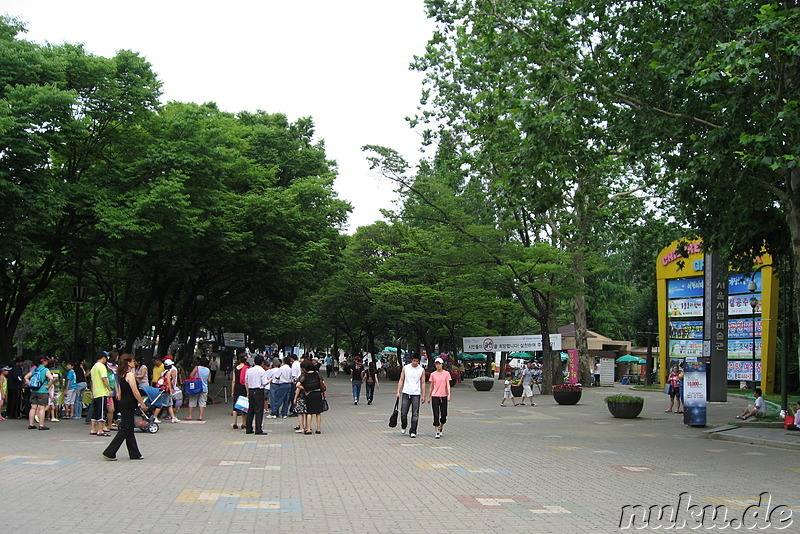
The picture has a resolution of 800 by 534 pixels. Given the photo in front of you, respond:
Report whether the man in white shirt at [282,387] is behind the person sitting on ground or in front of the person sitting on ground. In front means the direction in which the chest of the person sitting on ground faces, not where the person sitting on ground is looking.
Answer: in front

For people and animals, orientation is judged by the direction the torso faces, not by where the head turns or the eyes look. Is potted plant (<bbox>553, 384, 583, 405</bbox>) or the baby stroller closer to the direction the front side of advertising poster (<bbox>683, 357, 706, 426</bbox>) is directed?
the baby stroller

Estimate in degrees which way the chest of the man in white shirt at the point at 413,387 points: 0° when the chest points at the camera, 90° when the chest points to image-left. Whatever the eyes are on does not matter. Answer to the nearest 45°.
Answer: approximately 0°

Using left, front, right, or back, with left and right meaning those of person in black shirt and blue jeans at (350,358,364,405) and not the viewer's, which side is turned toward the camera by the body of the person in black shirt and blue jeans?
back

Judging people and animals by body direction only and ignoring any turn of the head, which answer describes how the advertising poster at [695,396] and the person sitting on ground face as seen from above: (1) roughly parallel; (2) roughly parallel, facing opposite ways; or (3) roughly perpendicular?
roughly perpendicular

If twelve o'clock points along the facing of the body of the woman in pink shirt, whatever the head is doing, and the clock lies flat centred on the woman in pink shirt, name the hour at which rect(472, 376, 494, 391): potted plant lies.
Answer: The potted plant is roughly at 6 o'clock from the woman in pink shirt.

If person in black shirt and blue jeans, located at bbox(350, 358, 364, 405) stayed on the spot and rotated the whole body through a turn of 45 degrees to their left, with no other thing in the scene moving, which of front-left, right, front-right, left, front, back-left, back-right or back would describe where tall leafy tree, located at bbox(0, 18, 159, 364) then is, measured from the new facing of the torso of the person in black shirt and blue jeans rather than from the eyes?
left

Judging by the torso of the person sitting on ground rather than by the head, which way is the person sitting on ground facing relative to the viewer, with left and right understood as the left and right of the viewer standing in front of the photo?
facing to the left of the viewer

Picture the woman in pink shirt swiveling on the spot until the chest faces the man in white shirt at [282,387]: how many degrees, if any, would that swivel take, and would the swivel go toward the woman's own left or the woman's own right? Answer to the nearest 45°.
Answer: approximately 135° to the woman's own right

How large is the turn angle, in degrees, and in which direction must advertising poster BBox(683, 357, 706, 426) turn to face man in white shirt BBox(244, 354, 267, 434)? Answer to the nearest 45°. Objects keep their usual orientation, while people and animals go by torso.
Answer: approximately 45° to its right

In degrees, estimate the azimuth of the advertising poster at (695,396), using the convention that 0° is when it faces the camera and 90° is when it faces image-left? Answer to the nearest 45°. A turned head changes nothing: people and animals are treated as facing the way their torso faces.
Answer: approximately 0°
